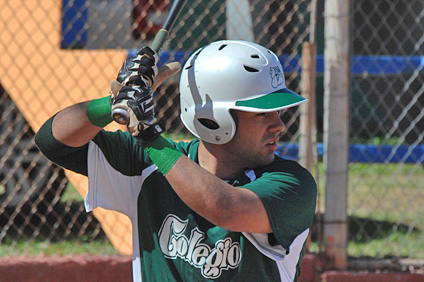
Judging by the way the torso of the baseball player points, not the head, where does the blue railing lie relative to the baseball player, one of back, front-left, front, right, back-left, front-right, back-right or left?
back-left

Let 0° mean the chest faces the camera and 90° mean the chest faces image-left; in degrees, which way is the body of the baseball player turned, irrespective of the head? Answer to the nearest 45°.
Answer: approximately 0°

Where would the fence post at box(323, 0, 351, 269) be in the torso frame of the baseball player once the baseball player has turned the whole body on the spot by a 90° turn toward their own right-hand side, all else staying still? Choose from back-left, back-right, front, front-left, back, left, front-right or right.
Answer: back-right

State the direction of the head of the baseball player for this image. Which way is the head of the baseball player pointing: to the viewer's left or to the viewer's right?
to the viewer's right
